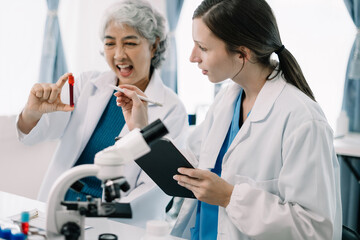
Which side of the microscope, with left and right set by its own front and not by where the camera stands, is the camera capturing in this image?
right

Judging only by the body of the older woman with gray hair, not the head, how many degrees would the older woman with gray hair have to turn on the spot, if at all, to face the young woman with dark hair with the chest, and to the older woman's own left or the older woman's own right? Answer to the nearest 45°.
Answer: approximately 90° to the older woman's own left

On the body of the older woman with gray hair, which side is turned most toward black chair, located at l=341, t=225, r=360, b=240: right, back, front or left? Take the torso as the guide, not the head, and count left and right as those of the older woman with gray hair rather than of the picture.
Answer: left

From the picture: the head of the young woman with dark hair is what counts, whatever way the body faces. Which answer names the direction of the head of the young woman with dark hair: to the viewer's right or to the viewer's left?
to the viewer's left

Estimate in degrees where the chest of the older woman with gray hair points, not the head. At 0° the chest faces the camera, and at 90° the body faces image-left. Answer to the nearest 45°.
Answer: approximately 45°

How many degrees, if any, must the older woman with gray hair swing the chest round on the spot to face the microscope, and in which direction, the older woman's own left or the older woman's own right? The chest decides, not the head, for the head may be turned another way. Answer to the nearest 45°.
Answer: approximately 45° to the older woman's own left

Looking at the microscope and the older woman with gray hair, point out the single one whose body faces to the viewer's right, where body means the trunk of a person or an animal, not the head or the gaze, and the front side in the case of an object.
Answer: the microscope

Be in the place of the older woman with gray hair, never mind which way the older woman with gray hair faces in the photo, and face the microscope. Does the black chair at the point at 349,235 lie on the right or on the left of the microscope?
left

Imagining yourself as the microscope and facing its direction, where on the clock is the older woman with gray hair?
The older woman with gray hair is roughly at 9 o'clock from the microscope.

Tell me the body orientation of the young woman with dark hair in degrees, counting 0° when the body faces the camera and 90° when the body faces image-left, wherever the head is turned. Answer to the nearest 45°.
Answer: approximately 45°

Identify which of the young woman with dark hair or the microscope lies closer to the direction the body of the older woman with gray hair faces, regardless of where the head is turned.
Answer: the microscope

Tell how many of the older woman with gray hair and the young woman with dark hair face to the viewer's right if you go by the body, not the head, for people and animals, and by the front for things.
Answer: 0
